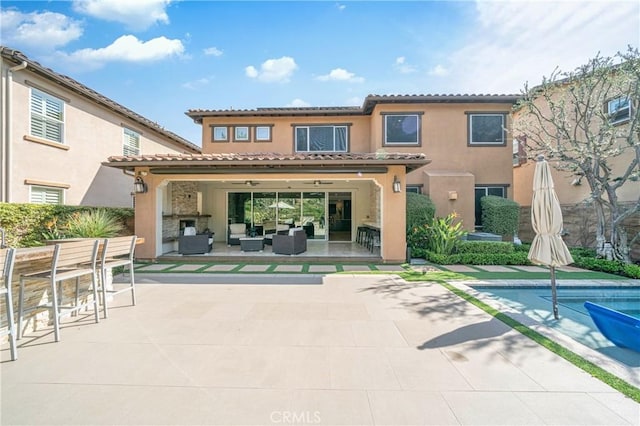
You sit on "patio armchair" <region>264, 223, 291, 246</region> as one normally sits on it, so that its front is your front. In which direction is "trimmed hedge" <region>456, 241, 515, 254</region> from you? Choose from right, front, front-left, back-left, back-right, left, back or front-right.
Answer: left

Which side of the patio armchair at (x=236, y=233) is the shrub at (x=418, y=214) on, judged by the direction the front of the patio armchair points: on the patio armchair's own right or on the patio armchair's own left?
on the patio armchair's own left

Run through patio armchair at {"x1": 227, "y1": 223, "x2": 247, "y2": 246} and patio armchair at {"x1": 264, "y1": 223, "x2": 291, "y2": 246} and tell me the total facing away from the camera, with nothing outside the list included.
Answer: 0

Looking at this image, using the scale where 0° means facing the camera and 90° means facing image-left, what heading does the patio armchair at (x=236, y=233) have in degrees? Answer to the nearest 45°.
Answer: approximately 0°

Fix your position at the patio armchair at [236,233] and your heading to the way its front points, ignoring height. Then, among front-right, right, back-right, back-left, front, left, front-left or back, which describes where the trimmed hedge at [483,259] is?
front-left

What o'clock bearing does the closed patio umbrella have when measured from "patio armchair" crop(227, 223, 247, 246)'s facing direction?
The closed patio umbrella is roughly at 11 o'clock from the patio armchair.

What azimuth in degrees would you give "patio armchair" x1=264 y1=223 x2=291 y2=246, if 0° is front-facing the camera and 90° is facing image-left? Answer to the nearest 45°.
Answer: approximately 45°

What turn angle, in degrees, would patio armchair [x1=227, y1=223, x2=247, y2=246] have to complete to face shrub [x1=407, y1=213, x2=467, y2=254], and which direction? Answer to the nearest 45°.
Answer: approximately 45° to its left
